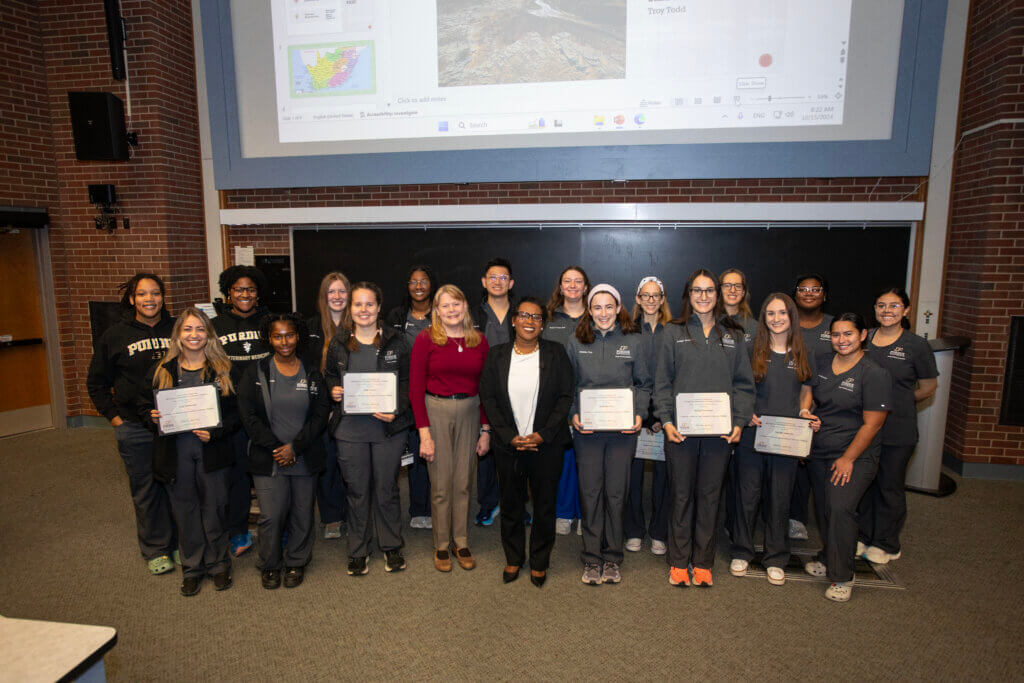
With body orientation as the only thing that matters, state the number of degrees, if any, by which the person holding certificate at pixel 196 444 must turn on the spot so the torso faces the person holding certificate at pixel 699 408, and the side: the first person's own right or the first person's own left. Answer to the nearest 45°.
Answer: approximately 45° to the first person's own left

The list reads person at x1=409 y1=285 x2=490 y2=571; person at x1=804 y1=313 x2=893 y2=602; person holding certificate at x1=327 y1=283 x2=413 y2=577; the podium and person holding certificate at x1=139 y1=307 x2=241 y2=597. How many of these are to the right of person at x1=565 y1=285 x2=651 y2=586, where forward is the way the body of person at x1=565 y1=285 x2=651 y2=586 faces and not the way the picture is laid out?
3

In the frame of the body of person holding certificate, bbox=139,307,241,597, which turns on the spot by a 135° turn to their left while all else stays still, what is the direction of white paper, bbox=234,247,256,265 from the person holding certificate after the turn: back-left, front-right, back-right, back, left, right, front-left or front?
front-left

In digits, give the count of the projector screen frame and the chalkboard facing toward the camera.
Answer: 2

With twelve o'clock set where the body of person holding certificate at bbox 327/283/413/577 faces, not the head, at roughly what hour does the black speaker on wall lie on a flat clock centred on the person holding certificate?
The black speaker on wall is roughly at 5 o'clock from the person holding certificate.

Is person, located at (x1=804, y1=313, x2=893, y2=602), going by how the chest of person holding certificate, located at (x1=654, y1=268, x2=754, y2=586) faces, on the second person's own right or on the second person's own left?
on the second person's own left
